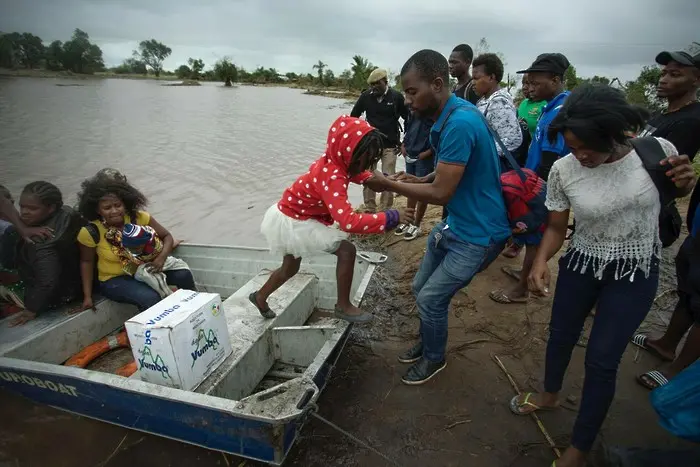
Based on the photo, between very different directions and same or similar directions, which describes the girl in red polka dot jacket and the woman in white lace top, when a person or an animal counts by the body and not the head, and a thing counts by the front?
very different directions

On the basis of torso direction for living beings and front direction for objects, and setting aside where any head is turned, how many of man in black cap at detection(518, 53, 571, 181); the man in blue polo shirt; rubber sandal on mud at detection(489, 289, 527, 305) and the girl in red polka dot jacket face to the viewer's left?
3

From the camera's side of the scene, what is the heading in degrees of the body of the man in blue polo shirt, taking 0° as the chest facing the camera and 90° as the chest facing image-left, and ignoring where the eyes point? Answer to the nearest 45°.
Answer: approximately 90°

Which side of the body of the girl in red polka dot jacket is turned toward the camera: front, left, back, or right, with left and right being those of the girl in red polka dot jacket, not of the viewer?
right

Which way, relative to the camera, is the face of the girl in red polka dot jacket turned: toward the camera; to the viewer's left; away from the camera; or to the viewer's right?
to the viewer's right

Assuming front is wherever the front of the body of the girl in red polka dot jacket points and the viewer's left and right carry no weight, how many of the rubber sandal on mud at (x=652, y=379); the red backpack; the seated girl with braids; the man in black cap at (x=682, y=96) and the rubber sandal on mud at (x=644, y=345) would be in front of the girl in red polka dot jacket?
4

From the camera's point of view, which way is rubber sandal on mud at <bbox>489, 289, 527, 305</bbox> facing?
to the viewer's left

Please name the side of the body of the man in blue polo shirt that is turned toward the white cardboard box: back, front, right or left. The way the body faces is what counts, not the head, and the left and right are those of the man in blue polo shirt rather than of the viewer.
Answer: front
